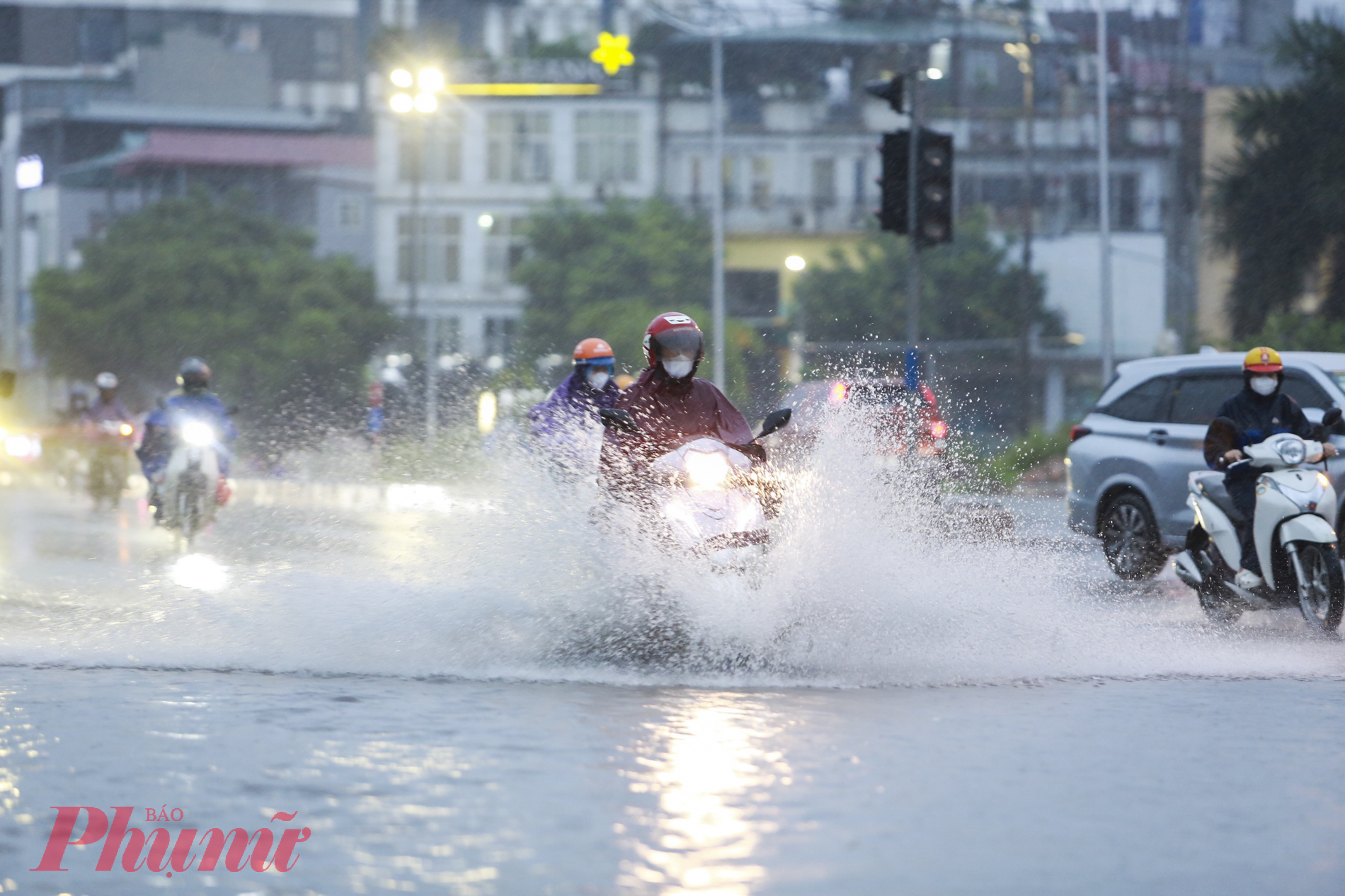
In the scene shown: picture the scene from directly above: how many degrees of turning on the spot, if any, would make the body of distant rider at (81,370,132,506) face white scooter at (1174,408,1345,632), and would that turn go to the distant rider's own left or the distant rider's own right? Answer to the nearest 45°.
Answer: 0° — they already face it

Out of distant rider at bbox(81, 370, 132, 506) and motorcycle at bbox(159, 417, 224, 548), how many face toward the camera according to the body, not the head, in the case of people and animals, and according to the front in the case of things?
2

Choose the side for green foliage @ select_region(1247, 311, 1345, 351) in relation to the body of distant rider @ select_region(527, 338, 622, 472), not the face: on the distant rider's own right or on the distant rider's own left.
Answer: on the distant rider's own left

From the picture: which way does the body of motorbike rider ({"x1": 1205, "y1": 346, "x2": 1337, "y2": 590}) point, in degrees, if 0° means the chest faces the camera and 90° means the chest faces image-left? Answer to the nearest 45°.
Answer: approximately 315°

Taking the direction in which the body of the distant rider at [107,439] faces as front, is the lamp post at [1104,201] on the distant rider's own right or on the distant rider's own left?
on the distant rider's own left

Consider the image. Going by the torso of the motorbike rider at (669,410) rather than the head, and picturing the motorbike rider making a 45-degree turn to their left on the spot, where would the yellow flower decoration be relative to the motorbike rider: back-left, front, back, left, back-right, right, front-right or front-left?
left

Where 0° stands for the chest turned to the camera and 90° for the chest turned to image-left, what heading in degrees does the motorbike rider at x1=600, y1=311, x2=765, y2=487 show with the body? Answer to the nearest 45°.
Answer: approximately 315°

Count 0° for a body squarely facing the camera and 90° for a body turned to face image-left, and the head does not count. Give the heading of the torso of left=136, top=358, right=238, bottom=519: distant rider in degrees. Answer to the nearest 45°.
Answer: approximately 0°
